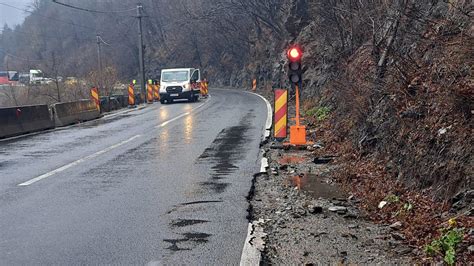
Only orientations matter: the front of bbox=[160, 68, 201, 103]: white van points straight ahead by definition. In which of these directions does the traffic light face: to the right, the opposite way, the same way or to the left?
the same way

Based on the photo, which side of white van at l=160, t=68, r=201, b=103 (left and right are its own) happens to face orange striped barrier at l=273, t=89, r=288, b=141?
front

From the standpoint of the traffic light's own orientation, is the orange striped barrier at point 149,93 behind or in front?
behind

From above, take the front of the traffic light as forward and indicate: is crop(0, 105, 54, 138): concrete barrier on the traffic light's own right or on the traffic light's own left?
on the traffic light's own right

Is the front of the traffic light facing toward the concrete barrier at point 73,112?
no

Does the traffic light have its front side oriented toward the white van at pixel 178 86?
no

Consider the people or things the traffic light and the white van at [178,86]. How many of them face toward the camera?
2

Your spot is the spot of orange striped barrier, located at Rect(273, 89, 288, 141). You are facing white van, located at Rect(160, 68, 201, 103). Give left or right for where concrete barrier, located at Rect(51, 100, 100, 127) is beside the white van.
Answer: left

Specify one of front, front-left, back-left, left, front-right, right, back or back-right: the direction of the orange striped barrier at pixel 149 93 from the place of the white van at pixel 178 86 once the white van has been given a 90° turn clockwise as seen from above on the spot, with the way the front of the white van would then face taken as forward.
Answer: front-right

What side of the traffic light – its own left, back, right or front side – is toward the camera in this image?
front
